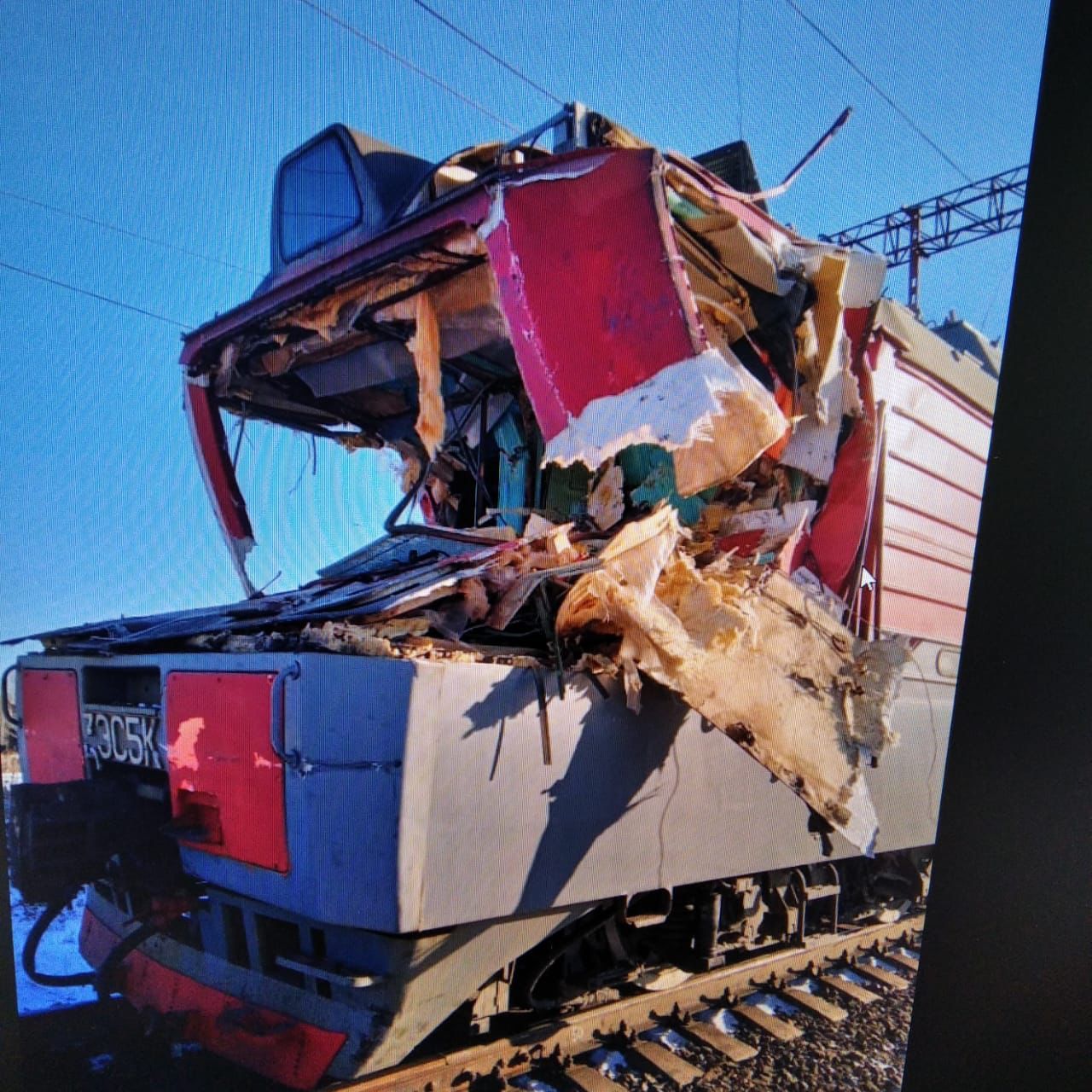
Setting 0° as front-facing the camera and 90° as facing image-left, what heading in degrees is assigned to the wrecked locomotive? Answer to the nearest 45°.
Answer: approximately 45°
